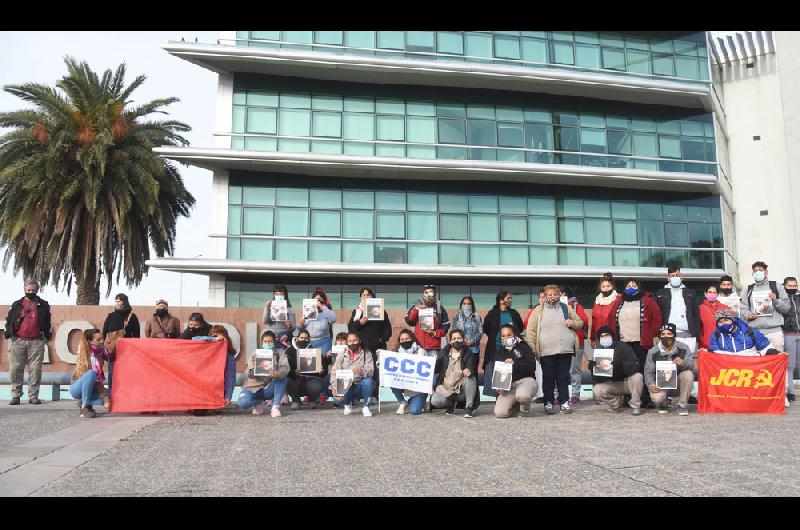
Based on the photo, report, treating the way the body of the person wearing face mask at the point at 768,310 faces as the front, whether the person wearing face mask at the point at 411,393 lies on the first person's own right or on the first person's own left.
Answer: on the first person's own right

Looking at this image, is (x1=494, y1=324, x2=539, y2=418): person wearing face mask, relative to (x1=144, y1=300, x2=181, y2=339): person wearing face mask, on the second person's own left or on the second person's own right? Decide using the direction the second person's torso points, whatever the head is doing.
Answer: on the second person's own left

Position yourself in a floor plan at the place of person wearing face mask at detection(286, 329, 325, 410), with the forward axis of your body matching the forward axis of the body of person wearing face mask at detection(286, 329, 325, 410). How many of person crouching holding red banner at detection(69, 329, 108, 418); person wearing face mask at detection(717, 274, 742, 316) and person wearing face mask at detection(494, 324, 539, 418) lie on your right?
1

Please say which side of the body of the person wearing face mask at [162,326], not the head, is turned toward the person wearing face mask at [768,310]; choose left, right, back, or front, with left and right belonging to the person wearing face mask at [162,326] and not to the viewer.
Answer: left

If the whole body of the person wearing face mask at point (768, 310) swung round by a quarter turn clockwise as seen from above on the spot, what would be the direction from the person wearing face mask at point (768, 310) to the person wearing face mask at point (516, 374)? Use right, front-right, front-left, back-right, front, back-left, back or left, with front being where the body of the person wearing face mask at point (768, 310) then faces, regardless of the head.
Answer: front-left

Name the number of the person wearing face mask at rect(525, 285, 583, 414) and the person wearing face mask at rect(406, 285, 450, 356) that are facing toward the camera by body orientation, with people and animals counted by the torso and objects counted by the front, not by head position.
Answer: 2

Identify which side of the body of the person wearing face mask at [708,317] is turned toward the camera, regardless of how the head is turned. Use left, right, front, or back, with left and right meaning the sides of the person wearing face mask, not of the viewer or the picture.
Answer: front

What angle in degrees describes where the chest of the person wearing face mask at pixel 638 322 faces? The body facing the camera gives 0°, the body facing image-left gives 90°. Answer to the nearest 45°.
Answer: approximately 0°

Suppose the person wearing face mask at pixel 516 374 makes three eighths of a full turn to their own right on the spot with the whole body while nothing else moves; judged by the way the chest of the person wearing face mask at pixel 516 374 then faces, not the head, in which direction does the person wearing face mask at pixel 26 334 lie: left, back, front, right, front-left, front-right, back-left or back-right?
left

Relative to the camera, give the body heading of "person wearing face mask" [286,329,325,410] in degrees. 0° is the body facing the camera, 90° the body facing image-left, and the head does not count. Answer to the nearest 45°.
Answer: approximately 0°

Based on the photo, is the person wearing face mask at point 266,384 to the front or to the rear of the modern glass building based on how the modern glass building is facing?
to the front
